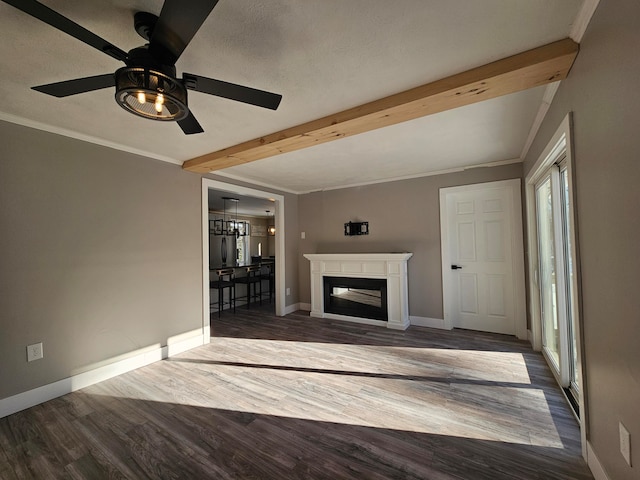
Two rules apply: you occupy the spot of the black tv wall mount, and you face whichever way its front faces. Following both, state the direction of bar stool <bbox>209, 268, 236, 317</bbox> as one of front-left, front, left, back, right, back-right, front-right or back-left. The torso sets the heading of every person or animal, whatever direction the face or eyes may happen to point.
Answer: right

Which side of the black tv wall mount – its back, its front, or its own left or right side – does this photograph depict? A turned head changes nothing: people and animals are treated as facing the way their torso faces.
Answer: front

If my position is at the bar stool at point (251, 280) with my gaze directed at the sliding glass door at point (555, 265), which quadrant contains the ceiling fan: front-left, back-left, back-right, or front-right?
front-right

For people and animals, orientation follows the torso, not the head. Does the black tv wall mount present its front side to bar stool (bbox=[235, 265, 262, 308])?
no

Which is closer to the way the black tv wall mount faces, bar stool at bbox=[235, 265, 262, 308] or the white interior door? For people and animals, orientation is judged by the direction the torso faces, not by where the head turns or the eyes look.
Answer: the white interior door

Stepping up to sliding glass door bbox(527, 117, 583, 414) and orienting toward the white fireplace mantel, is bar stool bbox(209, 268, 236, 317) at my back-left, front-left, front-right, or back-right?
front-left

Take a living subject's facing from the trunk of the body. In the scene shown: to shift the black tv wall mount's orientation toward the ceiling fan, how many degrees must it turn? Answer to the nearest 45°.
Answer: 0° — it already faces it

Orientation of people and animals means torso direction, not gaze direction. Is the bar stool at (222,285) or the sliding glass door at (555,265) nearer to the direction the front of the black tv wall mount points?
the sliding glass door

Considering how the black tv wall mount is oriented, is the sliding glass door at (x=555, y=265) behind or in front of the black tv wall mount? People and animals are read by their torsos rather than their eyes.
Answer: in front

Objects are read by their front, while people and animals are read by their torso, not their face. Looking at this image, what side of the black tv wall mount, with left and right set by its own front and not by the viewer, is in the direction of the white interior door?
left
